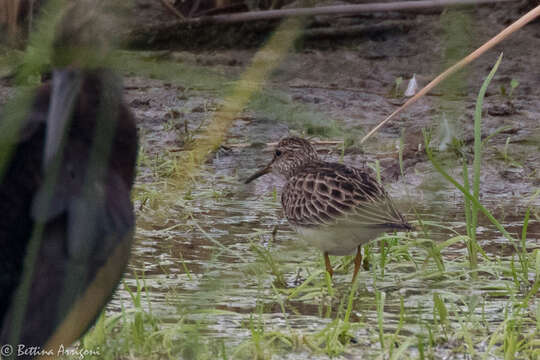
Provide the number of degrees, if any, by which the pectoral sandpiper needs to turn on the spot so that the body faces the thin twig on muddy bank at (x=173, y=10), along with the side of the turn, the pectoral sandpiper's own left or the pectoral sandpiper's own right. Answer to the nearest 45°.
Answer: approximately 45° to the pectoral sandpiper's own right

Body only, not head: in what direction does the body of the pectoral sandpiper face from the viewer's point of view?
to the viewer's left
